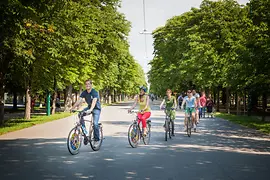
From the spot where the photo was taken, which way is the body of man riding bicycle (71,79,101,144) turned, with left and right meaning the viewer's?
facing the viewer and to the left of the viewer

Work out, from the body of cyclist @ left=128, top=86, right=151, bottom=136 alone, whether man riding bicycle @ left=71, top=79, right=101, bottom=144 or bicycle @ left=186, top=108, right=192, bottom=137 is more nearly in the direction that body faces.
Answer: the man riding bicycle

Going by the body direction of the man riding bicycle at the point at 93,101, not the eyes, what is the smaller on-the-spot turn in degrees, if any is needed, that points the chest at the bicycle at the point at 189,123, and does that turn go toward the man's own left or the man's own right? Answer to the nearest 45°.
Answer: approximately 180°

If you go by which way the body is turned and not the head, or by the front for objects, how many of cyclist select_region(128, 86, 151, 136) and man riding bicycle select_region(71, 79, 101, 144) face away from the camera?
0

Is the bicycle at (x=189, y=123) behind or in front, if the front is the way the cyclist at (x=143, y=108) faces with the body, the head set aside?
behind
